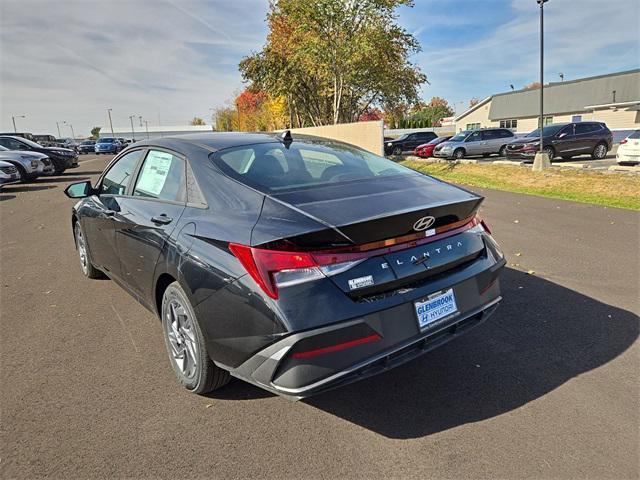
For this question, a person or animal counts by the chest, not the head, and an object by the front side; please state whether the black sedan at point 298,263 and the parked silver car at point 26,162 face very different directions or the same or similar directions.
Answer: very different directions

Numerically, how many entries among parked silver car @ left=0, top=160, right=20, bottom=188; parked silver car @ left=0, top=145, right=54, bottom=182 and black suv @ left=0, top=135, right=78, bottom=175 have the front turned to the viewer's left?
0

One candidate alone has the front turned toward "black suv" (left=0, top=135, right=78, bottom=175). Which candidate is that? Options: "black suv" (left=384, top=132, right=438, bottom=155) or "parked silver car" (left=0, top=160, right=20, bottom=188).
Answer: "black suv" (left=384, top=132, right=438, bottom=155)

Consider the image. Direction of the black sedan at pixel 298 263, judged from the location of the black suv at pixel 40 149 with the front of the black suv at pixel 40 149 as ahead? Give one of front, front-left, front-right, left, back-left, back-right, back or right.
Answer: front-right

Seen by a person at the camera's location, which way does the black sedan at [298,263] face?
facing away from the viewer and to the left of the viewer

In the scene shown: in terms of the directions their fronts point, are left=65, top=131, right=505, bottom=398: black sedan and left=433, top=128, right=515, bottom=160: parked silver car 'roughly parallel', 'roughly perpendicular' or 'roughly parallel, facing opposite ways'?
roughly perpendicular

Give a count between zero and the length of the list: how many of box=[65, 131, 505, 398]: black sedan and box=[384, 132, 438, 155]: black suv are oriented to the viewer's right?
0

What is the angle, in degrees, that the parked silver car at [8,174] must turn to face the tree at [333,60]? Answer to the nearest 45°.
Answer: approximately 45° to its left

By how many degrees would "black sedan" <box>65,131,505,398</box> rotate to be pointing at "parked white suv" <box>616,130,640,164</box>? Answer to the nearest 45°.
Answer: approximately 90° to its right

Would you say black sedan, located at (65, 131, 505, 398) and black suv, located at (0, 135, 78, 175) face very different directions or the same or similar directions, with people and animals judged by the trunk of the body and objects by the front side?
very different directions

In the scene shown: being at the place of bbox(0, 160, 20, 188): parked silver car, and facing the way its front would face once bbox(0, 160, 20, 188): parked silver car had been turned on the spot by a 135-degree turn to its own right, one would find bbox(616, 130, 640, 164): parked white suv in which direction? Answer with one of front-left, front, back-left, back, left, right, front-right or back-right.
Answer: back-left

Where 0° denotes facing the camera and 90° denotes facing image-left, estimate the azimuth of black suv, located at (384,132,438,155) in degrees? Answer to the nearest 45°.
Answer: approximately 45°

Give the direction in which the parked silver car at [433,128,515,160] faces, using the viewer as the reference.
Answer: facing the viewer and to the left of the viewer

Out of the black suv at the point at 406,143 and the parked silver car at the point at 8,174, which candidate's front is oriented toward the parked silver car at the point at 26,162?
the black suv
